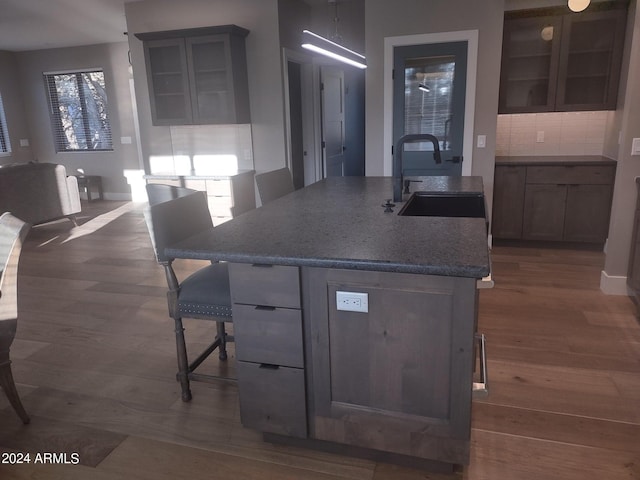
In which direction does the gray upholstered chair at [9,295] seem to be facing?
to the viewer's left

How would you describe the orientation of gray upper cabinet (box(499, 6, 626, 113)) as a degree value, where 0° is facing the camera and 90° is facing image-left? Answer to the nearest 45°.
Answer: approximately 0°

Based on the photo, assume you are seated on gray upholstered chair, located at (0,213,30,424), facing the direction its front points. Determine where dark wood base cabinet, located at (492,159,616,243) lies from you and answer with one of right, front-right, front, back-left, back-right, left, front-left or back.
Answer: back

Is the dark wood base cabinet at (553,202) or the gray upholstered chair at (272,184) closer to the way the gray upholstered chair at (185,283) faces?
the dark wood base cabinet

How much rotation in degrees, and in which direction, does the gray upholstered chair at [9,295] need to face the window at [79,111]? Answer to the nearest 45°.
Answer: approximately 90° to its right

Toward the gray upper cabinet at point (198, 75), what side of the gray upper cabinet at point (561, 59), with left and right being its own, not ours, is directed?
right

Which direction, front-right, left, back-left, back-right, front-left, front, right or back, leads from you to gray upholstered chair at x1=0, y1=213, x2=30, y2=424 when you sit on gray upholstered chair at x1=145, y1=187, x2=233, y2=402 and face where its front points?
back-right

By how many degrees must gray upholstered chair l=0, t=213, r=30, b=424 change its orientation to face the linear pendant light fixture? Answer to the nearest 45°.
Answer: approximately 180°

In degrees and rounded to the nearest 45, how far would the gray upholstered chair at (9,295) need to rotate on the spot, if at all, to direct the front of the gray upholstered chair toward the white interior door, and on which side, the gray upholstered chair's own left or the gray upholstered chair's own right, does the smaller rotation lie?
approximately 135° to the gray upholstered chair's own right

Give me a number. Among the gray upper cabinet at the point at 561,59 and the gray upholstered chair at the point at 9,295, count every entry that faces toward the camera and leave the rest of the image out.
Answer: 1
